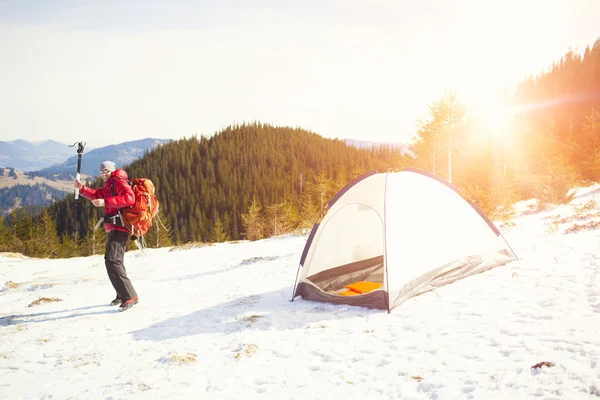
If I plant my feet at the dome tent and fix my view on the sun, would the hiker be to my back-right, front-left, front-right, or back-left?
back-left

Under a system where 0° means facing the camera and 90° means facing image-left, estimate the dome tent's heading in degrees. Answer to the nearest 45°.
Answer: approximately 45°

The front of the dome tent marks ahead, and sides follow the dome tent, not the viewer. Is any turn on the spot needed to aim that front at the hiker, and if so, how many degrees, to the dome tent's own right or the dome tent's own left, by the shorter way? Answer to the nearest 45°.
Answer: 0° — it already faces them

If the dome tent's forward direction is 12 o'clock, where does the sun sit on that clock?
The sun is roughly at 5 o'clock from the dome tent.

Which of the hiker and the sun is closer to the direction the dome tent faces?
the hiker
